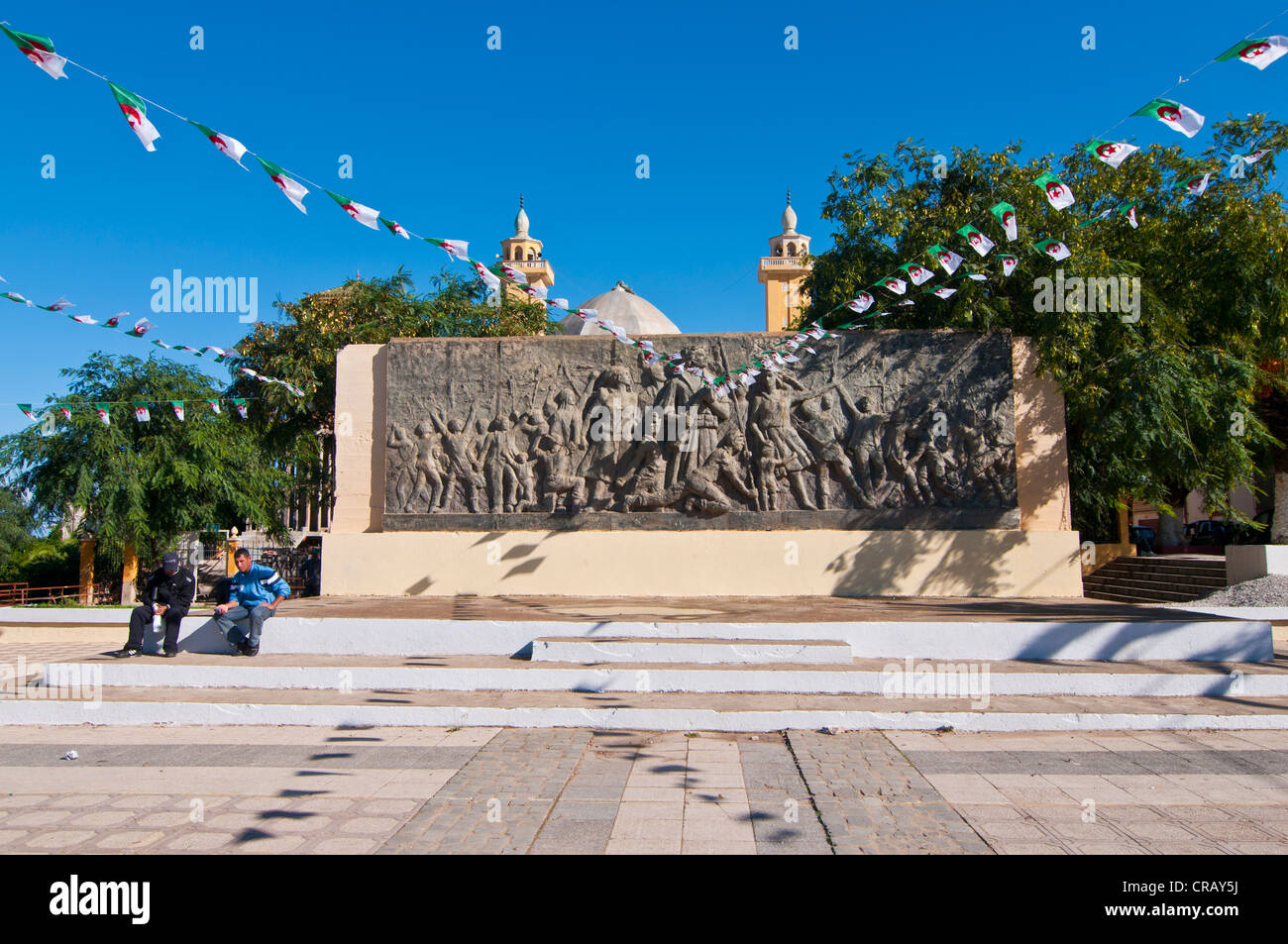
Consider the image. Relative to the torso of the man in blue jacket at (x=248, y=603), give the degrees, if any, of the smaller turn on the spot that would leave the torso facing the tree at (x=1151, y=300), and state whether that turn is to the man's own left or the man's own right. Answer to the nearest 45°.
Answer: approximately 135° to the man's own left

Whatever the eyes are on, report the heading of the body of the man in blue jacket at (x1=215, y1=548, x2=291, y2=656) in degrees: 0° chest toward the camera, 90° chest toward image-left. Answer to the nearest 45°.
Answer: approximately 45°

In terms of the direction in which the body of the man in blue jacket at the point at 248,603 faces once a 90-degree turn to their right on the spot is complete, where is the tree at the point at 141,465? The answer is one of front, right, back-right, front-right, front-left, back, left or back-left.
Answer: front-right

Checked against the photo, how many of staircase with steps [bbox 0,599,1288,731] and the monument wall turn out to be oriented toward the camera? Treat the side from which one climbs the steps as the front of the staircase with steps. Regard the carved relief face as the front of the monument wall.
2

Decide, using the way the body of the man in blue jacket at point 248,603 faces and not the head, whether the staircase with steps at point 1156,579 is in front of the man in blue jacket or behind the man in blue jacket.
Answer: behind
